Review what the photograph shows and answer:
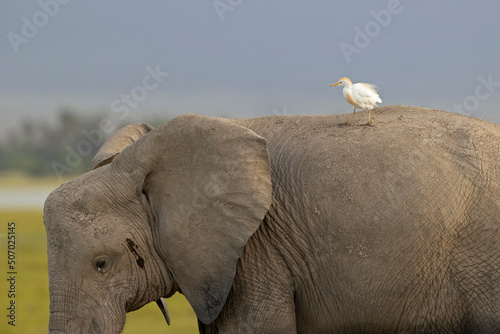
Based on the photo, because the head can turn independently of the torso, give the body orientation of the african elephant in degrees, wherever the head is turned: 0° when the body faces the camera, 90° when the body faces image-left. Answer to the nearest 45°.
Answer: approximately 90°

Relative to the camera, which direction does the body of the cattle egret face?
to the viewer's left
